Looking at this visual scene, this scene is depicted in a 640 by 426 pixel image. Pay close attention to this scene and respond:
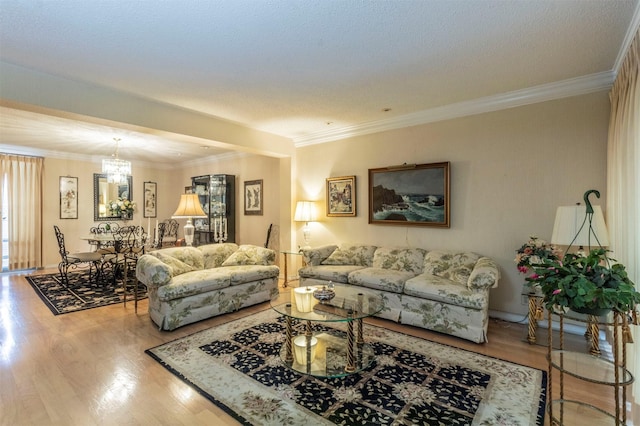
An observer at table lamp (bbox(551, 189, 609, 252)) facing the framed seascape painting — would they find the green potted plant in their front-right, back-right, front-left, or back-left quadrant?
back-left

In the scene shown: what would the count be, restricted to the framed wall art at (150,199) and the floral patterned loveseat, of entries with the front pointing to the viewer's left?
0

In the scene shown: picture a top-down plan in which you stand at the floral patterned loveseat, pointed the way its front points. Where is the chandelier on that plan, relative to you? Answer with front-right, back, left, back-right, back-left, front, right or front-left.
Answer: back

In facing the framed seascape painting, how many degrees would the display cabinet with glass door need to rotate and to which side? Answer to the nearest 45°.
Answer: approximately 90° to its left

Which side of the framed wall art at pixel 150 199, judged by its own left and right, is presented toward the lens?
front

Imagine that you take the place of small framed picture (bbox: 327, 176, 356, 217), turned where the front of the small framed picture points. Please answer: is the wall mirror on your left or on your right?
on your right

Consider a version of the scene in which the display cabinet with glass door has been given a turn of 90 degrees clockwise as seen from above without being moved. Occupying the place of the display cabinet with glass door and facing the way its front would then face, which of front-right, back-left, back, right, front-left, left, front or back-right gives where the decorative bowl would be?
back-left

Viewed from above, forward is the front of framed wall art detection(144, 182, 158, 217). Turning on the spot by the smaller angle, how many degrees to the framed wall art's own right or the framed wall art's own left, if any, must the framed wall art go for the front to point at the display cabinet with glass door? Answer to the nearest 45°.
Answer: approximately 45° to the framed wall art's own left

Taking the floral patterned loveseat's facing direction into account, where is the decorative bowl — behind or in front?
in front

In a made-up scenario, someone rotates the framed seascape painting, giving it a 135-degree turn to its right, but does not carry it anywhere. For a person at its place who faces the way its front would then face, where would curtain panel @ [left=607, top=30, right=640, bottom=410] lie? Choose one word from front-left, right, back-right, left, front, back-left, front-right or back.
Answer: back-right

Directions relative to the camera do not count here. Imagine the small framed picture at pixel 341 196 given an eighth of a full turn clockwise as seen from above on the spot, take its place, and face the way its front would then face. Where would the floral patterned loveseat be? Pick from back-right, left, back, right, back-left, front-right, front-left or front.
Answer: front-left

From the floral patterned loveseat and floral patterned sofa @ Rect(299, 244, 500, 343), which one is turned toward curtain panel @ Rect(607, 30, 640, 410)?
the floral patterned loveseat

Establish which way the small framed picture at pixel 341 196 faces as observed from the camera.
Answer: facing the viewer and to the left of the viewer

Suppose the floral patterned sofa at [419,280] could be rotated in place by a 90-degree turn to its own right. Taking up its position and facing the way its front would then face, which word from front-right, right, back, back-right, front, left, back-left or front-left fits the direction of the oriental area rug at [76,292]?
front-left

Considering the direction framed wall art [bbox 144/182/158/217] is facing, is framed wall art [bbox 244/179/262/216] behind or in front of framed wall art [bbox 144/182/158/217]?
in front

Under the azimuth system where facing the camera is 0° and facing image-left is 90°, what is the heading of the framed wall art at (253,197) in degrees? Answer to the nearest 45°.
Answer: approximately 45°
